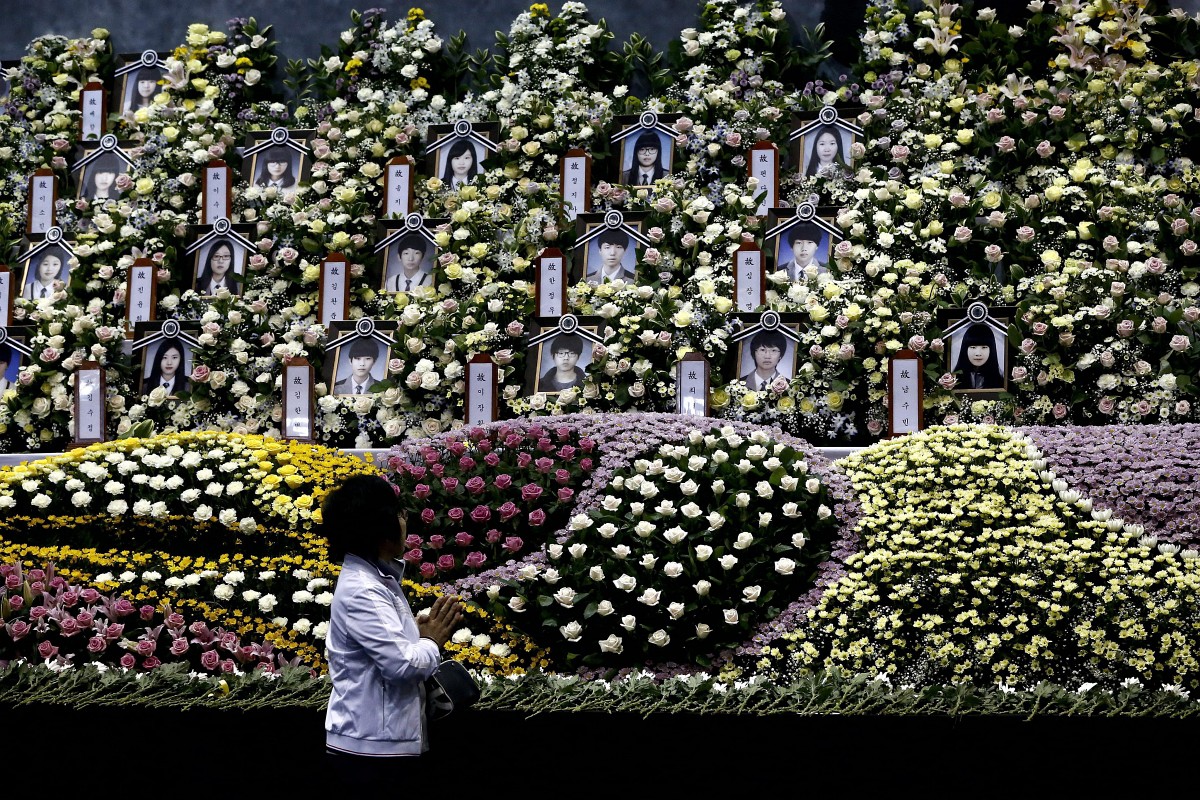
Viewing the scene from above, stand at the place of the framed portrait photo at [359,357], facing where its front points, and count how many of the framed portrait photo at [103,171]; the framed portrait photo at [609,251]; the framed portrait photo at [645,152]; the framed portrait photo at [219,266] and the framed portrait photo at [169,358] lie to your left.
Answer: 2

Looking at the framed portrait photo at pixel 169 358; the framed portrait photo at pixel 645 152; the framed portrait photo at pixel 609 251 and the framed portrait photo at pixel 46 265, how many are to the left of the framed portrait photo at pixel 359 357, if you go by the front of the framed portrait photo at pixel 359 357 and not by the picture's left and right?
2

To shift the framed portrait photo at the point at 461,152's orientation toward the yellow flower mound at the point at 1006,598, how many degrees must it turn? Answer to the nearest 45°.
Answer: approximately 45° to its left

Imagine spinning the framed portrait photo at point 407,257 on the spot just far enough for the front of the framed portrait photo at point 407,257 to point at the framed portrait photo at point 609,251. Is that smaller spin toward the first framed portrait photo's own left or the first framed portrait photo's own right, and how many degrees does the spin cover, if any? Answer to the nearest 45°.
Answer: approximately 45° to the first framed portrait photo's own left

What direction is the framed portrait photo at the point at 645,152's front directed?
toward the camera

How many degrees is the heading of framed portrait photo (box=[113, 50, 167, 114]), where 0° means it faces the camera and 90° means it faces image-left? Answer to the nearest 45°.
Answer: approximately 0°

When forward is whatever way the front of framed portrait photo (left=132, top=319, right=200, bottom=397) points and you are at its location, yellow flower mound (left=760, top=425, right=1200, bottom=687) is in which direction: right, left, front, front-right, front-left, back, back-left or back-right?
front-left

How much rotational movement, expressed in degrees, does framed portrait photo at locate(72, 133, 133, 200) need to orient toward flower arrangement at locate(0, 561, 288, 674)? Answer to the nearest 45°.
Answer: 0° — it already faces it

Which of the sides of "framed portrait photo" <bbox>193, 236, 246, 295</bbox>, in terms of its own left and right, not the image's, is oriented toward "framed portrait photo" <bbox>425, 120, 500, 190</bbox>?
left

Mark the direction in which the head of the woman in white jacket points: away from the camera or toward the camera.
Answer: away from the camera

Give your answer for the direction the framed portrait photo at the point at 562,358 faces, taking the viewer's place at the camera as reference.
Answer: facing the viewer

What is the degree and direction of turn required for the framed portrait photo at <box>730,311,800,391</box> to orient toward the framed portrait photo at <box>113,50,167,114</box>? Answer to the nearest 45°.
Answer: approximately 90° to its right

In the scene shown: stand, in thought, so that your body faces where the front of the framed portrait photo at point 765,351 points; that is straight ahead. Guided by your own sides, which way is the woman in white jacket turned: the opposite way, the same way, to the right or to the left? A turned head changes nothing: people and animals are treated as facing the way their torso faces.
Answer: to the left

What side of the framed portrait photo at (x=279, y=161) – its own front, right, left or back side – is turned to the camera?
front

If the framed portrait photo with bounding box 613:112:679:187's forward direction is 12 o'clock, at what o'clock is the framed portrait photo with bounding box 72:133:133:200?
the framed portrait photo with bounding box 72:133:133:200 is roughly at 3 o'clock from the framed portrait photo with bounding box 613:112:679:187.

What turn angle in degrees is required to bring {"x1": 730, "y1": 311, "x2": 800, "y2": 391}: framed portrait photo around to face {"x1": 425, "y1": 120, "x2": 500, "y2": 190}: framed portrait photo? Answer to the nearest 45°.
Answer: approximately 135° to its right
